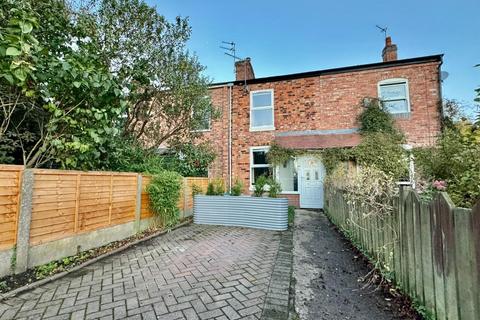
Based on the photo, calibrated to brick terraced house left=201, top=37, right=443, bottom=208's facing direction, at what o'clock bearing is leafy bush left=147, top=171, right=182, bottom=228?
The leafy bush is roughly at 1 o'clock from the brick terraced house.

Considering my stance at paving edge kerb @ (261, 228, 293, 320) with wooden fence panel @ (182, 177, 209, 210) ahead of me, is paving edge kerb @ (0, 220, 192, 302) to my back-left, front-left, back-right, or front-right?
front-left

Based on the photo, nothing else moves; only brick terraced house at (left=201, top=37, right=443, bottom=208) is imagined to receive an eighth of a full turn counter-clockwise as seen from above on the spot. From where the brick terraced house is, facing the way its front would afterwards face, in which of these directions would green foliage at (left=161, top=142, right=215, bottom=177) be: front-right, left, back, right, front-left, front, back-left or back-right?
right

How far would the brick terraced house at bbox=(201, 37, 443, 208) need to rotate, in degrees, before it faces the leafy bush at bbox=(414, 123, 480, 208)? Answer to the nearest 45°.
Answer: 0° — it already faces it

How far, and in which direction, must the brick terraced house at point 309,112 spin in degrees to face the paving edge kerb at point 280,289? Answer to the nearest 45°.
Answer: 0° — it already faces it

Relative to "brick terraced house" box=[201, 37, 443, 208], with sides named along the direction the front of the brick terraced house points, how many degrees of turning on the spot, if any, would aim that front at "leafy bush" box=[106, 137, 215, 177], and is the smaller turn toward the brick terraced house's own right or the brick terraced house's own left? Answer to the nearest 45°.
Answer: approximately 45° to the brick terraced house's own right

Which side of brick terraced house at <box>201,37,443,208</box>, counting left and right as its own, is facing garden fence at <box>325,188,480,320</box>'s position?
front

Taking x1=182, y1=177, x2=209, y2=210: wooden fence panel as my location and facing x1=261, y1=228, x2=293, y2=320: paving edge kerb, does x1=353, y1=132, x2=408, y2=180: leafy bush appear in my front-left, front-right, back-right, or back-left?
front-left

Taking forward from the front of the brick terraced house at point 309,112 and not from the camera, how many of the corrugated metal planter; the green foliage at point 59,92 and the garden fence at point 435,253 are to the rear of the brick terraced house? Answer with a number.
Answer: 0

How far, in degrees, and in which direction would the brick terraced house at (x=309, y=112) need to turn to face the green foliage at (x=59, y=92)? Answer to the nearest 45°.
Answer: approximately 45° to its right

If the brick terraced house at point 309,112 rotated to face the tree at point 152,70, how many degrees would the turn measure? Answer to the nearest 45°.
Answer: approximately 45° to its right

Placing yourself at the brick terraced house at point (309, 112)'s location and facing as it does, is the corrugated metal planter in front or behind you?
in front

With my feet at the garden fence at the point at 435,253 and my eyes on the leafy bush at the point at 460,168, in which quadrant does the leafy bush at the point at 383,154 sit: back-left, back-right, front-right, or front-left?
front-left

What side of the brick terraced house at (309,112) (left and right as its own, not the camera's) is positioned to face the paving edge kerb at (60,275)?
front

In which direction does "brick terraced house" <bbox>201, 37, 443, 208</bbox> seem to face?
toward the camera

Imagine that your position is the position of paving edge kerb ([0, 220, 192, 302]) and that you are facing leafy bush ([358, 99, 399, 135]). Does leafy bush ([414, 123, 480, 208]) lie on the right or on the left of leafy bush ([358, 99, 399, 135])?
right
